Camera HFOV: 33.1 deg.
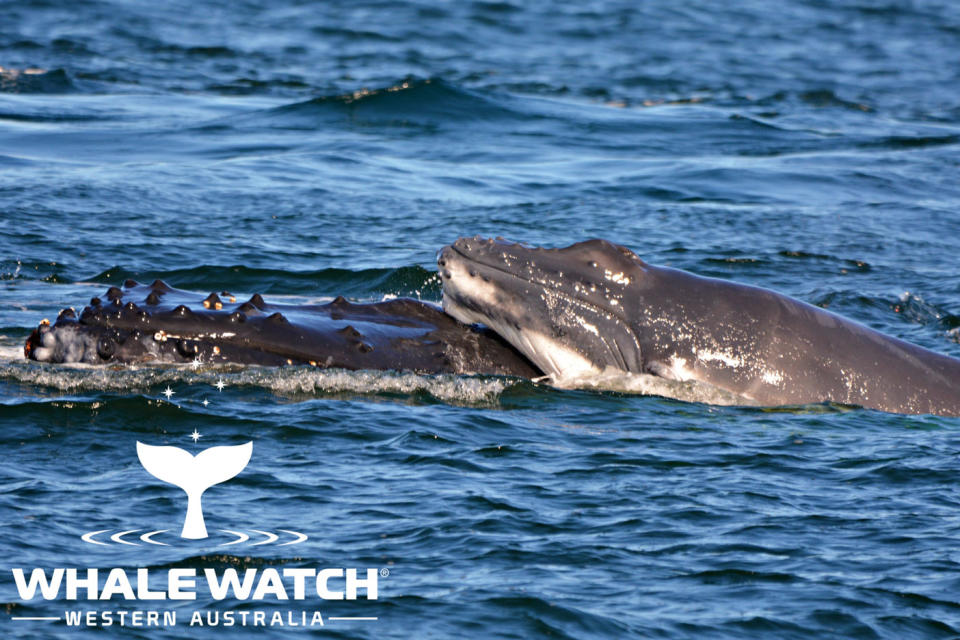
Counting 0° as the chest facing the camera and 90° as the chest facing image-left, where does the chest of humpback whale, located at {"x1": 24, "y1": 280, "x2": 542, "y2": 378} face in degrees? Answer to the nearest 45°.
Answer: approximately 90°

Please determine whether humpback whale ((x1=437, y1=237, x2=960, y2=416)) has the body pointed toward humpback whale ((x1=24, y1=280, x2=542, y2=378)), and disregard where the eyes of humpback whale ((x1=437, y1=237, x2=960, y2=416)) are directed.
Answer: yes

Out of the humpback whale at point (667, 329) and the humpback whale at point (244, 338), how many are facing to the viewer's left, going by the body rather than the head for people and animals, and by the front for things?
2

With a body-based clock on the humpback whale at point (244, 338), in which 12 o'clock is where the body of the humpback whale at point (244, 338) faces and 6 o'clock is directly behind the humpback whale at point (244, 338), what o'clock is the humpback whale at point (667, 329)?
the humpback whale at point (667, 329) is roughly at 6 o'clock from the humpback whale at point (244, 338).

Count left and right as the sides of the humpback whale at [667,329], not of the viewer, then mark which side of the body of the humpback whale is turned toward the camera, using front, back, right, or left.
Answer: left
